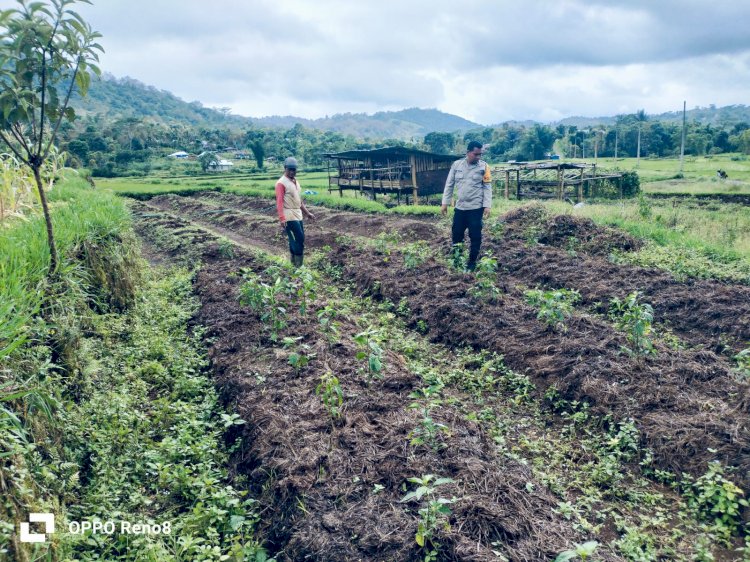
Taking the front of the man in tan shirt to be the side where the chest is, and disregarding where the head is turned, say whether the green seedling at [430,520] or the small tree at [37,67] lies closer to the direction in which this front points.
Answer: the green seedling

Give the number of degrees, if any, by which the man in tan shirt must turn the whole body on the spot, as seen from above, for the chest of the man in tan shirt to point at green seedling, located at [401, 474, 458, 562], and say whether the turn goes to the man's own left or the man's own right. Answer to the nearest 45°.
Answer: approximately 45° to the man's own right

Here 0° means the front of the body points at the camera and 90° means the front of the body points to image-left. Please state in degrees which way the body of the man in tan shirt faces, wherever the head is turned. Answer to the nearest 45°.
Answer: approximately 315°

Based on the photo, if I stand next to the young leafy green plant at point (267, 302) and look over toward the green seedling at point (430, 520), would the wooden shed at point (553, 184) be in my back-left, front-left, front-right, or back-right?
back-left

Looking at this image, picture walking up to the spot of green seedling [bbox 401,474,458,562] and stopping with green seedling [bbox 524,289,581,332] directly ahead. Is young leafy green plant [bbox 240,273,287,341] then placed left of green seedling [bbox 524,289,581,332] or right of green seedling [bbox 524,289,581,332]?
left

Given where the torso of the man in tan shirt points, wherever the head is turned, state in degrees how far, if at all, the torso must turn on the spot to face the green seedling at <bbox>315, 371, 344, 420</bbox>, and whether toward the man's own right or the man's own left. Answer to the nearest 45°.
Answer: approximately 45° to the man's own right

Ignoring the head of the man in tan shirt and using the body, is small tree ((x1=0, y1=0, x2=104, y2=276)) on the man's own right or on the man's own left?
on the man's own right
